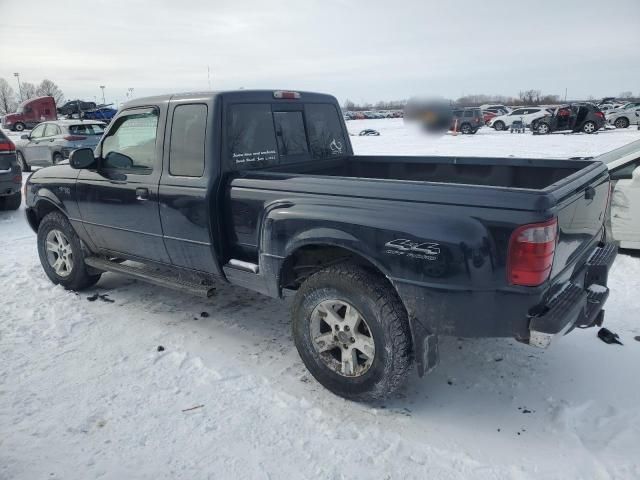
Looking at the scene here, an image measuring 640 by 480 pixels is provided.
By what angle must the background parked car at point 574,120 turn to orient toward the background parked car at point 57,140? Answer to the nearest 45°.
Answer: approximately 45° to its left

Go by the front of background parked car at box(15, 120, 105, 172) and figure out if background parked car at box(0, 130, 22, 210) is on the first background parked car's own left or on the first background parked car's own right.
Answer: on the first background parked car's own left

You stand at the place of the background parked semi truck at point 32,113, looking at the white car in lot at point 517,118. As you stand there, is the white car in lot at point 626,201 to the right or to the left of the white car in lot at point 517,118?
right

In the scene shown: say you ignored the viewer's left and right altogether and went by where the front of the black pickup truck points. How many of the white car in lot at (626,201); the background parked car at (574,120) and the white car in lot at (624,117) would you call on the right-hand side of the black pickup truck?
3

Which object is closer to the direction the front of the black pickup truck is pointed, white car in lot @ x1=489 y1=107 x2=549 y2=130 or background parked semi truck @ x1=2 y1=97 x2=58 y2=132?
the background parked semi truck

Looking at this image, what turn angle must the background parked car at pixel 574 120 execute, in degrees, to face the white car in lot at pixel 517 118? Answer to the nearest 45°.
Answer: approximately 45° to its right

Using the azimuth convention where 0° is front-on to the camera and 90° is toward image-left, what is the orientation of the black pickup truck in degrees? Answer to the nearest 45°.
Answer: approximately 135°

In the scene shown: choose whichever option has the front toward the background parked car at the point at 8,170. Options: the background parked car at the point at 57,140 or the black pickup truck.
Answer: the black pickup truck

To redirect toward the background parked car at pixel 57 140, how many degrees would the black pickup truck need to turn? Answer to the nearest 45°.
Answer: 0° — it already faces it

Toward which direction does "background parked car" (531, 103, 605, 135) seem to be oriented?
to the viewer's left
